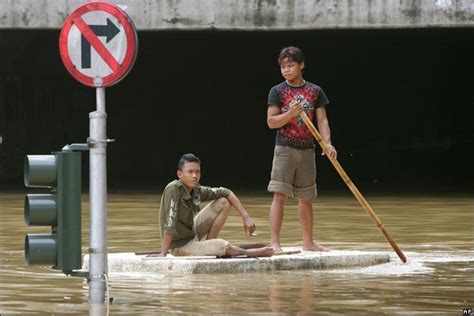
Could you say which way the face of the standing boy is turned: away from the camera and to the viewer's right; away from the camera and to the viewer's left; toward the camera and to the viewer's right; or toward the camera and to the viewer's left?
toward the camera and to the viewer's left

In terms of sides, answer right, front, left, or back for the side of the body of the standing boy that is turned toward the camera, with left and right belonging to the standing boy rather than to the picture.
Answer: front

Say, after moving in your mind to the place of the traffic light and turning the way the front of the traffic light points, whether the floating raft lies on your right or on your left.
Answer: on your right

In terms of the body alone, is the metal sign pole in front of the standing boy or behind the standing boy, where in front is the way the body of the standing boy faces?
in front

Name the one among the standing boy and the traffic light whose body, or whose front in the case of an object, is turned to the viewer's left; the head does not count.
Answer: the traffic light

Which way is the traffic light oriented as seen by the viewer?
to the viewer's left

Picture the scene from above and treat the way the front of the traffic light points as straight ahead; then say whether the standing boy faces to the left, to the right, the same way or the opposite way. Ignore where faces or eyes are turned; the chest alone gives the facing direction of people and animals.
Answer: to the left

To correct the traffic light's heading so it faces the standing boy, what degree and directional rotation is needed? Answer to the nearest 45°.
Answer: approximately 135° to its right

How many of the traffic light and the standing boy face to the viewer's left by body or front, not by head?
1
